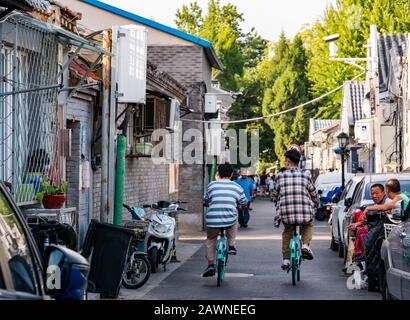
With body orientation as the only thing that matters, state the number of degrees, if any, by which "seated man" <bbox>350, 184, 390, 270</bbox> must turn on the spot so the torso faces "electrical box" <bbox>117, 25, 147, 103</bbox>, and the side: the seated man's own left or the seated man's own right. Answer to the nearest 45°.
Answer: approximately 45° to the seated man's own right

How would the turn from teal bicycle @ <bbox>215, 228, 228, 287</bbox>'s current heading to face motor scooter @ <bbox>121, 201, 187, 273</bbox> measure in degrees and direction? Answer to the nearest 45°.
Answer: approximately 45° to its left

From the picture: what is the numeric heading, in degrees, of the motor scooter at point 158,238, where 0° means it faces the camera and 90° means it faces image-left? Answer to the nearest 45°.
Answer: approximately 0°

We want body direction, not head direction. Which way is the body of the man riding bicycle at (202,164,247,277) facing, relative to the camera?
away from the camera

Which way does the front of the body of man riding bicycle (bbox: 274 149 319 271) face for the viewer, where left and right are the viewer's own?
facing away from the viewer

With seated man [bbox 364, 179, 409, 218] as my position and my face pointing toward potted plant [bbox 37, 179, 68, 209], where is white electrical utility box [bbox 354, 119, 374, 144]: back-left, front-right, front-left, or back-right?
back-right

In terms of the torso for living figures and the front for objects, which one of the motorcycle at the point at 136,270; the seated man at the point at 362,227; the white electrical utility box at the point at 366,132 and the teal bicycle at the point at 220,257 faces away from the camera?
the teal bicycle

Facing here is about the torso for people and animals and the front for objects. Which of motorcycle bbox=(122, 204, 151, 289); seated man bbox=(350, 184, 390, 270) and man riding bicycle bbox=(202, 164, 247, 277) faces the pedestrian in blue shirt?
the man riding bicycle

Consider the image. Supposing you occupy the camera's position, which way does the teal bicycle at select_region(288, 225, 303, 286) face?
facing away from the viewer
